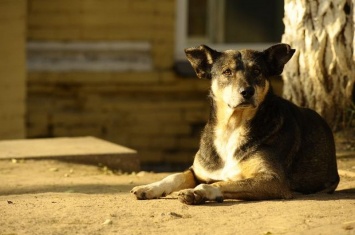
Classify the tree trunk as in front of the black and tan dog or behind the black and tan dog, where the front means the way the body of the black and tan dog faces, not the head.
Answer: behind

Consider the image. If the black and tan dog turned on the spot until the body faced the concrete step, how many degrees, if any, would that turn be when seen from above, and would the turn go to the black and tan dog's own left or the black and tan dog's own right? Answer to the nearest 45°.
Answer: approximately 90° to the black and tan dog's own right

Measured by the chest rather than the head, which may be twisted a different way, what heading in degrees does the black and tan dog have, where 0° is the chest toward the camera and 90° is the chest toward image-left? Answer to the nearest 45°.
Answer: approximately 45°

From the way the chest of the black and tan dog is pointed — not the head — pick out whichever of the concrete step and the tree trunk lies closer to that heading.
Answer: the concrete step
